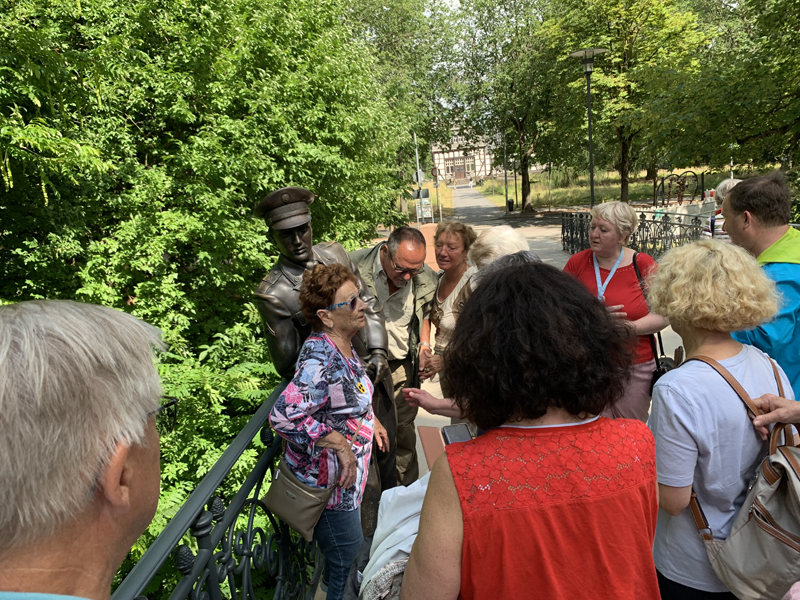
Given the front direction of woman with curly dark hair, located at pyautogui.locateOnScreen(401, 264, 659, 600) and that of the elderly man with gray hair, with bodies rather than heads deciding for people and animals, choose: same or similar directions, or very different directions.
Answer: same or similar directions

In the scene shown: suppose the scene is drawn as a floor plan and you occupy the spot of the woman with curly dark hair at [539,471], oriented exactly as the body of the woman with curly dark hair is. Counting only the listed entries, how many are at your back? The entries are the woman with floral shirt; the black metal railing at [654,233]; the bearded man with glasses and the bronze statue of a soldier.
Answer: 0

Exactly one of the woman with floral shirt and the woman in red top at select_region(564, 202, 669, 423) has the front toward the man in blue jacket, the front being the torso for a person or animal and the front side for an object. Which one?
the woman with floral shirt

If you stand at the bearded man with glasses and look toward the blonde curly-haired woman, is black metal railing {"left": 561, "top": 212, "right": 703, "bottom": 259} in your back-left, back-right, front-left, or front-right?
back-left

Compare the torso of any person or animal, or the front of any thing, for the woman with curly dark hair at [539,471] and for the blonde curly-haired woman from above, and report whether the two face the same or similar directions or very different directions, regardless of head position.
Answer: same or similar directions

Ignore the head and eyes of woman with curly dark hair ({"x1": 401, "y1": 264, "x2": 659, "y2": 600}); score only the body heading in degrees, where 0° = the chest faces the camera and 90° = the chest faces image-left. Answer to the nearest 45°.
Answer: approximately 180°

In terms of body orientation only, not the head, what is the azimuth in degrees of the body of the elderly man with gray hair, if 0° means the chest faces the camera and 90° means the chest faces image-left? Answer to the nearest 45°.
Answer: approximately 225°

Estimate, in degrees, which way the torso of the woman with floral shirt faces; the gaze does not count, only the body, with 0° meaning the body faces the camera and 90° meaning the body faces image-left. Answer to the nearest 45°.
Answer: approximately 270°

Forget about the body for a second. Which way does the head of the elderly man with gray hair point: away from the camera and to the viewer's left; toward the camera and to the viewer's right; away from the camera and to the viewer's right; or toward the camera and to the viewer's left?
away from the camera and to the viewer's right

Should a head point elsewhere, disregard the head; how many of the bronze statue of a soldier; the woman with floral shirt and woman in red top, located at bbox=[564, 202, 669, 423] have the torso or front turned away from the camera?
0

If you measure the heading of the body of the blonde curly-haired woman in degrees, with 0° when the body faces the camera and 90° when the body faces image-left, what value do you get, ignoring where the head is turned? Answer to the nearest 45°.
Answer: approximately 135°

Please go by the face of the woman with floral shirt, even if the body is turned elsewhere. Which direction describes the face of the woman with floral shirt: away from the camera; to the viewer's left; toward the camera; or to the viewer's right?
to the viewer's right

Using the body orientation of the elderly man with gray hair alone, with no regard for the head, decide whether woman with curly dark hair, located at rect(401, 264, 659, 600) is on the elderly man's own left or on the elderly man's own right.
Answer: on the elderly man's own right

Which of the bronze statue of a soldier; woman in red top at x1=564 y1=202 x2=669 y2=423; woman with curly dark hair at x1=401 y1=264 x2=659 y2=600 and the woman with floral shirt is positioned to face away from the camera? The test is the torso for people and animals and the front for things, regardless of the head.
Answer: the woman with curly dark hair

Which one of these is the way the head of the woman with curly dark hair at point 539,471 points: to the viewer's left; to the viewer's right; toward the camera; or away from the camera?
away from the camera
